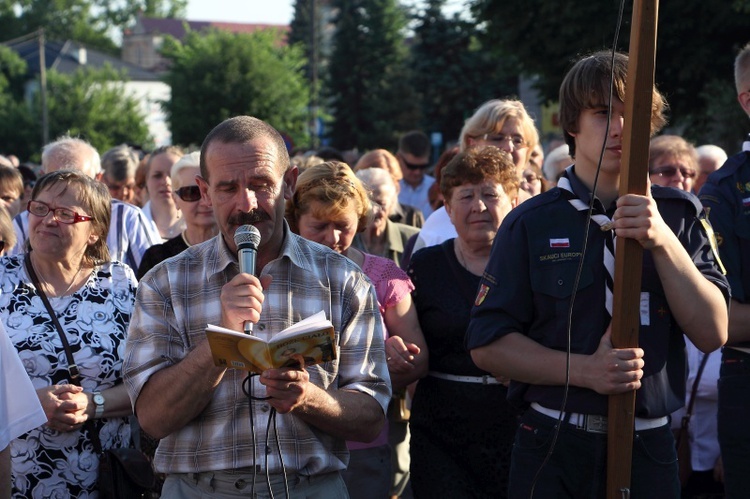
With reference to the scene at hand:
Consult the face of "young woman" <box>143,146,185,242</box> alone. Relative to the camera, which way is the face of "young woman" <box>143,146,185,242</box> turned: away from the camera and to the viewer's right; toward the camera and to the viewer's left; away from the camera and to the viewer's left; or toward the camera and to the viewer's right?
toward the camera and to the viewer's right

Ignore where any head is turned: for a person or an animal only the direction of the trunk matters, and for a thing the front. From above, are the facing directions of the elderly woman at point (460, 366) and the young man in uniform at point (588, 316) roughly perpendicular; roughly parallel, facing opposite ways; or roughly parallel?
roughly parallel

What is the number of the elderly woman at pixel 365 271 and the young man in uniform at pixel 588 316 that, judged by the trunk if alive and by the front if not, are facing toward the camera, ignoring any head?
2

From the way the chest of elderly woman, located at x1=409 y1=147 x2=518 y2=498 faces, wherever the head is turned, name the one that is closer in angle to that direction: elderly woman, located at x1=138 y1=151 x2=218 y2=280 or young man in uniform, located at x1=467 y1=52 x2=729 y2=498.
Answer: the young man in uniform

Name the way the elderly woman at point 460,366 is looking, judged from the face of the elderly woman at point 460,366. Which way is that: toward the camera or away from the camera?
toward the camera

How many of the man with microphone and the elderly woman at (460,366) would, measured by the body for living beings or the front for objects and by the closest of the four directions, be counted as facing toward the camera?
2

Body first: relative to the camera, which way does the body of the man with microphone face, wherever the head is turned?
toward the camera

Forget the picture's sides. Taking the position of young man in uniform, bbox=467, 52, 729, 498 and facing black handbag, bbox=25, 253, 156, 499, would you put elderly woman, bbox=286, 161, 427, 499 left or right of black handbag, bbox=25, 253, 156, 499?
right

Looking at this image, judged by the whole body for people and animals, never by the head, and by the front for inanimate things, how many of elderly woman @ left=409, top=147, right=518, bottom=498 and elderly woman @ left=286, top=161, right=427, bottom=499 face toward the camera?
2

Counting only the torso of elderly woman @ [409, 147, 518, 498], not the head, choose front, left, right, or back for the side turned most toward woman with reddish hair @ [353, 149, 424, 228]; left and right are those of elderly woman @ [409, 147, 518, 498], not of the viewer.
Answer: back

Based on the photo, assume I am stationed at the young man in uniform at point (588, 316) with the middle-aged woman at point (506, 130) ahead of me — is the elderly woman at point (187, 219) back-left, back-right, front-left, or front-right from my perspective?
front-left

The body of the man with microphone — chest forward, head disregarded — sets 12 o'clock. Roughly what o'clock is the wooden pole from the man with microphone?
The wooden pole is roughly at 9 o'clock from the man with microphone.

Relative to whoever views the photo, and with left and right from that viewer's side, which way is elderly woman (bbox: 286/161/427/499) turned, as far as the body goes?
facing the viewer

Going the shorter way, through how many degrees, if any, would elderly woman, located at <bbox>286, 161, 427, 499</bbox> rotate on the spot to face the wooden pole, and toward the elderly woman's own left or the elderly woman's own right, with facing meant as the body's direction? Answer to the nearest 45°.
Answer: approximately 45° to the elderly woman's own left

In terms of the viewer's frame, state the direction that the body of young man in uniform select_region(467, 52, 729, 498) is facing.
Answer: toward the camera

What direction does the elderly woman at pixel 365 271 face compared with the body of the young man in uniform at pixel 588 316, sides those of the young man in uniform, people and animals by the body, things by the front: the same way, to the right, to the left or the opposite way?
the same way

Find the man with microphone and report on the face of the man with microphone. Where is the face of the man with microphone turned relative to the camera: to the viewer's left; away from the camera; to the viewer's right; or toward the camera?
toward the camera

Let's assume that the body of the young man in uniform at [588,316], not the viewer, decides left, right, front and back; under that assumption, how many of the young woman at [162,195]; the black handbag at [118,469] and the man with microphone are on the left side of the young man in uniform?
0

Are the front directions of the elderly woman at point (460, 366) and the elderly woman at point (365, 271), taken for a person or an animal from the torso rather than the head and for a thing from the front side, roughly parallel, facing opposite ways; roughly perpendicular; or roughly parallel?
roughly parallel

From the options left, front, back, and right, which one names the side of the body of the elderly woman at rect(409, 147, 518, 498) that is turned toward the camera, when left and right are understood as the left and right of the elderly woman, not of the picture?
front
